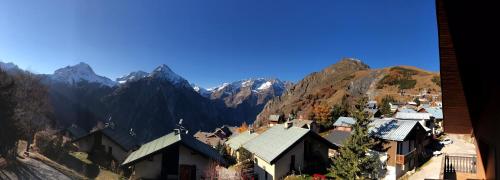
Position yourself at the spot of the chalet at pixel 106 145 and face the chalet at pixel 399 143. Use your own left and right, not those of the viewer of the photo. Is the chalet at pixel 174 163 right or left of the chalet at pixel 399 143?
right

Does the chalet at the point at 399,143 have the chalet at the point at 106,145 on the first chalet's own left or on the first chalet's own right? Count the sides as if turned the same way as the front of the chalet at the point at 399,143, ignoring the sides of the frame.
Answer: on the first chalet's own right

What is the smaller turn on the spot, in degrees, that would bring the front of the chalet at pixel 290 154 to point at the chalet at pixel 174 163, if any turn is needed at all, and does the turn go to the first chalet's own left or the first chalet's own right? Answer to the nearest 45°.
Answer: approximately 90° to the first chalet's own right

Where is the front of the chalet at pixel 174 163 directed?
toward the camera

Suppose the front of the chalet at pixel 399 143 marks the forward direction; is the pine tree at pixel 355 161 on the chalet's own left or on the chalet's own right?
on the chalet's own right

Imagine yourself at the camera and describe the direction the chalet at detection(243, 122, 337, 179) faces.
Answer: facing the viewer and to the right of the viewer

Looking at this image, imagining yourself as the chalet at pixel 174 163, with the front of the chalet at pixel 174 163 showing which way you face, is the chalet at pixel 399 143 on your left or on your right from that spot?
on your left

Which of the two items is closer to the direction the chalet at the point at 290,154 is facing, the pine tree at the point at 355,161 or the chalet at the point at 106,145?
the pine tree
